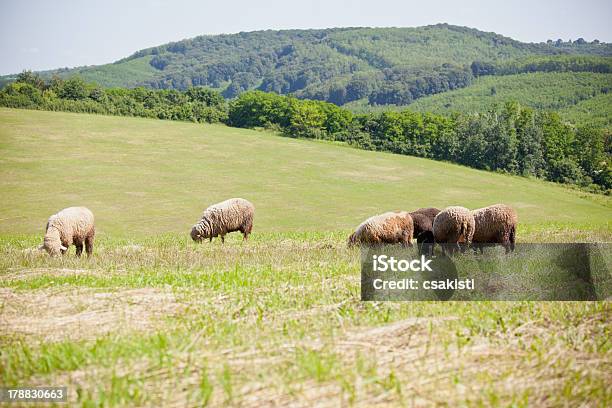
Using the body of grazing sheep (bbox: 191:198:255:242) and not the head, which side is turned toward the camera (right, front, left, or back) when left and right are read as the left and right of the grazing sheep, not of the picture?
left

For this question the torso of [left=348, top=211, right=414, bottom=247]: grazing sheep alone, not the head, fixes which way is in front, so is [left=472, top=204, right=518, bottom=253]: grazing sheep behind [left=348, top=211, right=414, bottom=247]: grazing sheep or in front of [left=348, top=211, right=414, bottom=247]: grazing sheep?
behind

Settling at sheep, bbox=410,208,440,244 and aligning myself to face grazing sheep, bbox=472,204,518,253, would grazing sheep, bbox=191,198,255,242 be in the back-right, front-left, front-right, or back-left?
back-left

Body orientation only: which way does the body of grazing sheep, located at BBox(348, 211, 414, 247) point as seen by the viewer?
to the viewer's left

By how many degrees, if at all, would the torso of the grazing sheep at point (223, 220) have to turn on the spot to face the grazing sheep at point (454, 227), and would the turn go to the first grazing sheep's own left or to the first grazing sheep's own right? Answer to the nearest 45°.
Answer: approximately 135° to the first grazing sheep's own left

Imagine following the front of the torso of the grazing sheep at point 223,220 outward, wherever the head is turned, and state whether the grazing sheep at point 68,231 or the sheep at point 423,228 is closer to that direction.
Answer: the grazing sheep
